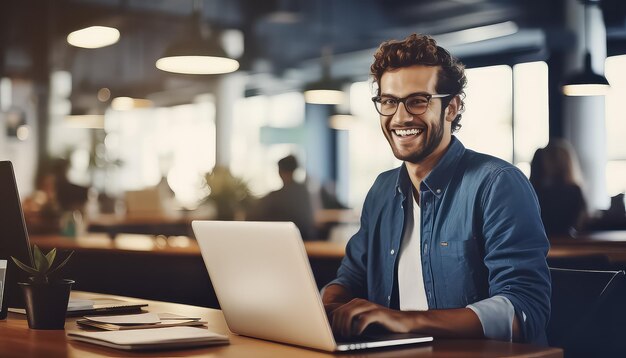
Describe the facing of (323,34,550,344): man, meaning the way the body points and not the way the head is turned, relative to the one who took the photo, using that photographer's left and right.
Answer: facing the viewer and to the left of the viewer

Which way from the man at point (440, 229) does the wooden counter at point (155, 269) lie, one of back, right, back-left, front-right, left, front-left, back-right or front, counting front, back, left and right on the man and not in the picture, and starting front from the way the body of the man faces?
right

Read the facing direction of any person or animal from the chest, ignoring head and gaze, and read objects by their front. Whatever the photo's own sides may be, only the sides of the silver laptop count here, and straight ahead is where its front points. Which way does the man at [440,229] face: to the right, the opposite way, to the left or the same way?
the opposite way

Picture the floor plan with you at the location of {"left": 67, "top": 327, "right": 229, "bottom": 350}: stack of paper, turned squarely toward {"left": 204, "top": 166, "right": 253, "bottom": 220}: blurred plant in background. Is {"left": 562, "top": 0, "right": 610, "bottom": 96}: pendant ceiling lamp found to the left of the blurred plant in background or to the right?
right

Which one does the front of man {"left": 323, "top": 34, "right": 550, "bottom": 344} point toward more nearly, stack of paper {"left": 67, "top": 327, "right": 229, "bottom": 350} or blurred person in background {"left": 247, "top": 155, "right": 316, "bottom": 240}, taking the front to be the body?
the stack of paper

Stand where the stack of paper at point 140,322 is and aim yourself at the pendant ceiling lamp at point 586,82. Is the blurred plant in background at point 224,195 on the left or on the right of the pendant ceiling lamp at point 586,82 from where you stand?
left

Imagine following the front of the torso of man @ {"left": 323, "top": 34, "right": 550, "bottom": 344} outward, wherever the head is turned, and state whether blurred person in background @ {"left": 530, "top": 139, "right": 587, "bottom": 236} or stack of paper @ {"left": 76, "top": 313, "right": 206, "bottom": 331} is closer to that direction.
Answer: the stack of paper

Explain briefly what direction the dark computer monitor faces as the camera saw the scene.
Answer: facing away from the viewer and to the right of the viewer

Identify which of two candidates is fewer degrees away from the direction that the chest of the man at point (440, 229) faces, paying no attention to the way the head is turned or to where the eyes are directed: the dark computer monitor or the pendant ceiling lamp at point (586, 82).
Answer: the dark computer monitor

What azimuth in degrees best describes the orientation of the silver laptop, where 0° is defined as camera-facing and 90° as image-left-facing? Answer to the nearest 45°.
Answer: approximately 225°

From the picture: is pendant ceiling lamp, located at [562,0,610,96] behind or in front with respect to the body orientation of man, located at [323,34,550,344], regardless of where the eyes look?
behind

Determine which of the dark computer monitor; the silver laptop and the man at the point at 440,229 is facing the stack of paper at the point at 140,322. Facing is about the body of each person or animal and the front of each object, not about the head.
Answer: the man
